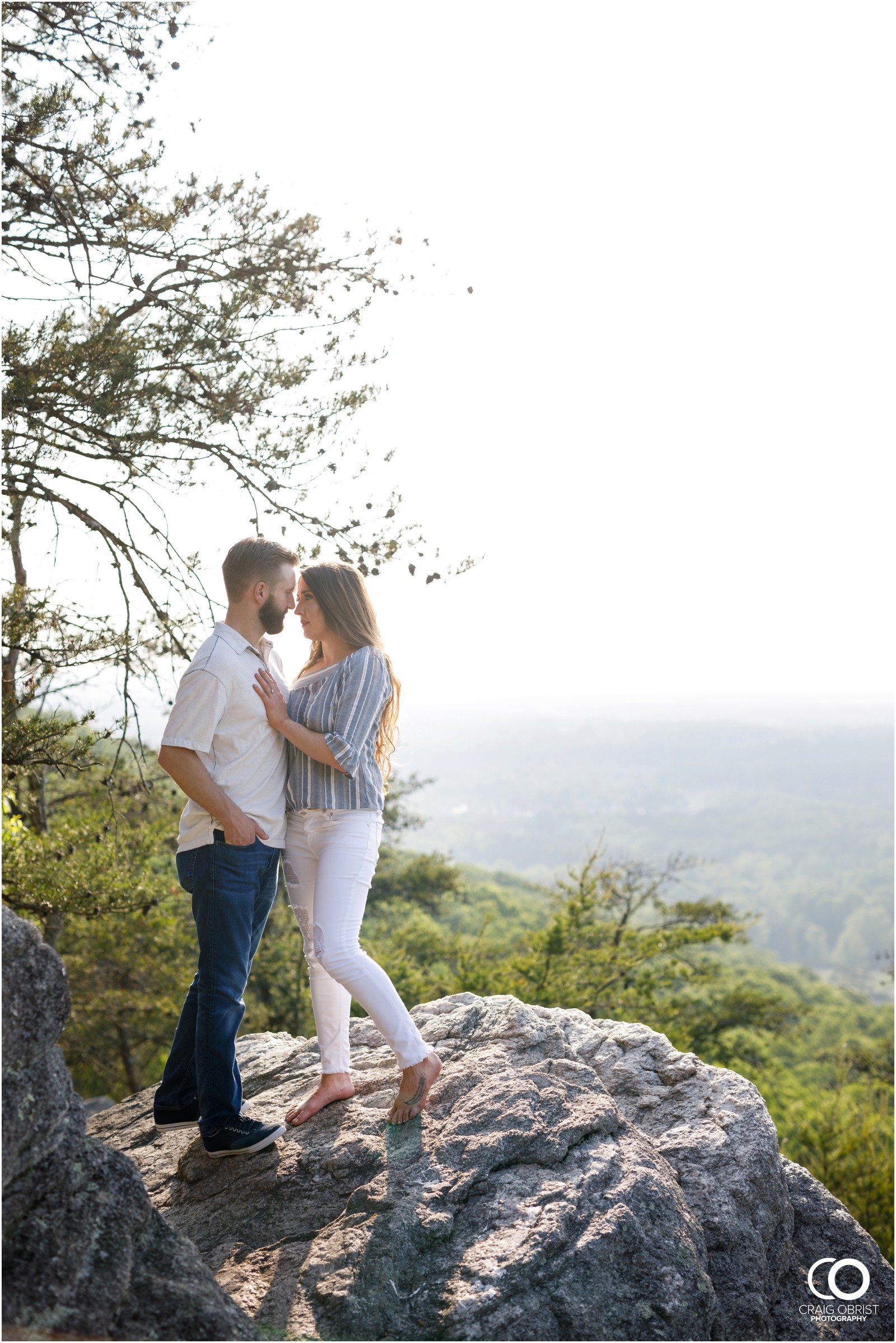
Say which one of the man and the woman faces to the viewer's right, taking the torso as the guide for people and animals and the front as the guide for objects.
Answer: the man

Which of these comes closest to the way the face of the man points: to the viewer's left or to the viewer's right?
to the viewer's right

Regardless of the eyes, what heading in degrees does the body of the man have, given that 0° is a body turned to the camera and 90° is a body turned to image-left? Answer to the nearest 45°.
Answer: approximately 270°

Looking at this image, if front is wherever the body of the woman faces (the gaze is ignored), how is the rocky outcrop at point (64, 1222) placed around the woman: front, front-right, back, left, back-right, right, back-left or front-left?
front

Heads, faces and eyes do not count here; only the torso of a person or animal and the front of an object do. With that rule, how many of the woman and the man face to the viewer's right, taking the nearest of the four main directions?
1

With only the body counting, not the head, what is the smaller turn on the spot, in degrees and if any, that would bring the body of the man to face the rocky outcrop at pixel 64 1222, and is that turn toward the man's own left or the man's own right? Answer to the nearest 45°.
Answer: approximately 135° to the man's own right

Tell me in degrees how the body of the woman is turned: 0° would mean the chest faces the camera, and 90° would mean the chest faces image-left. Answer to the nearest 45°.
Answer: approximately 45°

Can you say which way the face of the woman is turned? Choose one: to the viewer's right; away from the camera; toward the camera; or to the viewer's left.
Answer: to the viewer's left

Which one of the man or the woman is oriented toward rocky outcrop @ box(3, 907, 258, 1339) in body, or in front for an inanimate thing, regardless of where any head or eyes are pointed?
the woman
